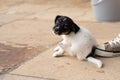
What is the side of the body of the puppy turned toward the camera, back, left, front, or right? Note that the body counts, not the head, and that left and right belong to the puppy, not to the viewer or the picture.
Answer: left

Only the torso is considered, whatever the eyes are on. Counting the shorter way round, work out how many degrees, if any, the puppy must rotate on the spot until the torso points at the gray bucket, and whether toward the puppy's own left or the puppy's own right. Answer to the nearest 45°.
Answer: approximately 90° to the puppy's own right
